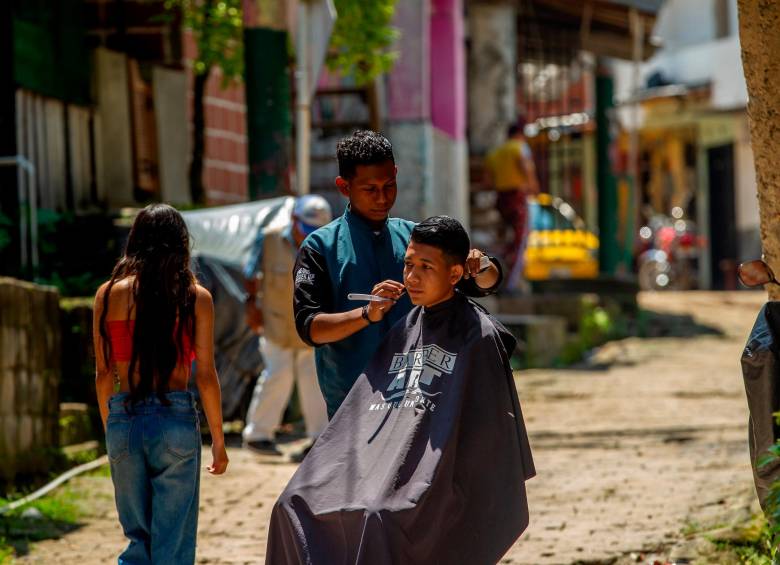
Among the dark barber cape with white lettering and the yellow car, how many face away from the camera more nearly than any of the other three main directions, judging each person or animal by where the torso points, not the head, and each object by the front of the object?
0

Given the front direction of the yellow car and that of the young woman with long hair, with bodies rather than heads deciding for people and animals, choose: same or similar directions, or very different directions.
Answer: very different directions

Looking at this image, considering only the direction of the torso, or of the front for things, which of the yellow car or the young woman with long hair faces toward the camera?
the yellow car

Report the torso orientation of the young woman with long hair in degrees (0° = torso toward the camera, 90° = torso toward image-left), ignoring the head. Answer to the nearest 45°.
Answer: approximately 180°

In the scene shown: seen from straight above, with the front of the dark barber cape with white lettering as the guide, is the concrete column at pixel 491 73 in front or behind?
behind

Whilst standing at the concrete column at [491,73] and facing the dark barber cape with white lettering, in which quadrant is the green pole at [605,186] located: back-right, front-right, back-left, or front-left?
back-left

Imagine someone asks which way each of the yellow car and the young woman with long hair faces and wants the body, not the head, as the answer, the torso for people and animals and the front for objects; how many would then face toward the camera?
1

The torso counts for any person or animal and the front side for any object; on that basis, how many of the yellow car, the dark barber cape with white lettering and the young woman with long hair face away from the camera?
1

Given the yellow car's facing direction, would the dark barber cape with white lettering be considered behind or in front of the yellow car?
in front

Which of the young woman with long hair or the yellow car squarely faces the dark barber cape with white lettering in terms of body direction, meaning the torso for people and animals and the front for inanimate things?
the yellow car

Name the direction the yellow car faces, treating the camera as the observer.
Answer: facing the viewer

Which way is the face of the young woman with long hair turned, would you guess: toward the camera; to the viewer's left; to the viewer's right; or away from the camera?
away from the camera
